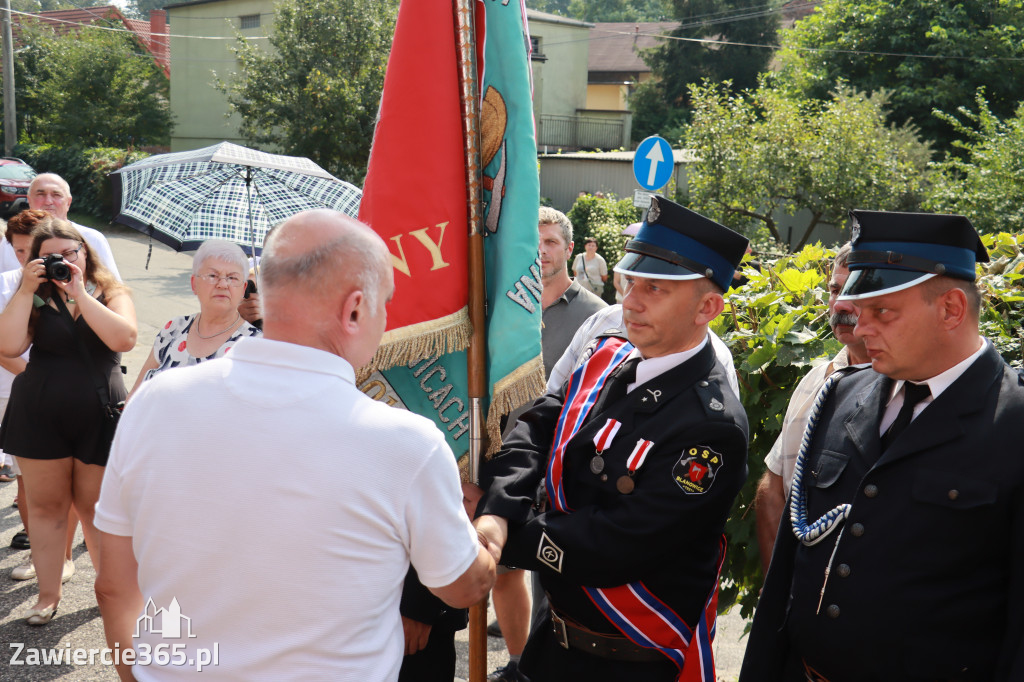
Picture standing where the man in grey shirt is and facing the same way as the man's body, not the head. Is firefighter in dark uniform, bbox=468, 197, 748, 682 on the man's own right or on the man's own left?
on the man's own left

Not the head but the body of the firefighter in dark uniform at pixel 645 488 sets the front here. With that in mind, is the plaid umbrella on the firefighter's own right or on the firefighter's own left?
on the firefighter's own right

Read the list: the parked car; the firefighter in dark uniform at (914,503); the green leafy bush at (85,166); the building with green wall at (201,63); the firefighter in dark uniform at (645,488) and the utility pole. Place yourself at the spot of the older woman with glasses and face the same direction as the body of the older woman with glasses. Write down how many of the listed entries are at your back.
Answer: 4

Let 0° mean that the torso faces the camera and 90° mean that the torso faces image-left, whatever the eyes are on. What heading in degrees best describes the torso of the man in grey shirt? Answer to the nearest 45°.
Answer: approximately 45°

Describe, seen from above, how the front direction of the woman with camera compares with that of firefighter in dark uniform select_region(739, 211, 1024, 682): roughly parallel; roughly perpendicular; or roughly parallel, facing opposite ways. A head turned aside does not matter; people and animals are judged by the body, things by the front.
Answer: roughly perpendicular

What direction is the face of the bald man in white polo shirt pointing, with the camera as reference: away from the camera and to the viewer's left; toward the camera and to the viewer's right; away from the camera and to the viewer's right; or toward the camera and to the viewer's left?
away from the camera and to the viewer's right

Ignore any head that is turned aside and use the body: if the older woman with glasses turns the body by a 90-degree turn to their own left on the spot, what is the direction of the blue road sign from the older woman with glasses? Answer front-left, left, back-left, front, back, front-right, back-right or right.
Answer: front-left

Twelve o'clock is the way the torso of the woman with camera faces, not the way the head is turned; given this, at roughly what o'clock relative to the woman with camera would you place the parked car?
The parked car is roughly at 6 o'clock from the woman with camera.

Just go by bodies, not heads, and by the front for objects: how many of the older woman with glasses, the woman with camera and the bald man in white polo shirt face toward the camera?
2

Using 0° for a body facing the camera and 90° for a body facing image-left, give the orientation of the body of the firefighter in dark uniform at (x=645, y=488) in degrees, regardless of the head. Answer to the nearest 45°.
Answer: approximately 45°

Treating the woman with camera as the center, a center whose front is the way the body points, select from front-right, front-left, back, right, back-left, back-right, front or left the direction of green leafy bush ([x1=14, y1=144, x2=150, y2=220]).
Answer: back

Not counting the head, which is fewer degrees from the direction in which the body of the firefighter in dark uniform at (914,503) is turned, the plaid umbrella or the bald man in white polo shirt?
the bald man in white polo shirt
